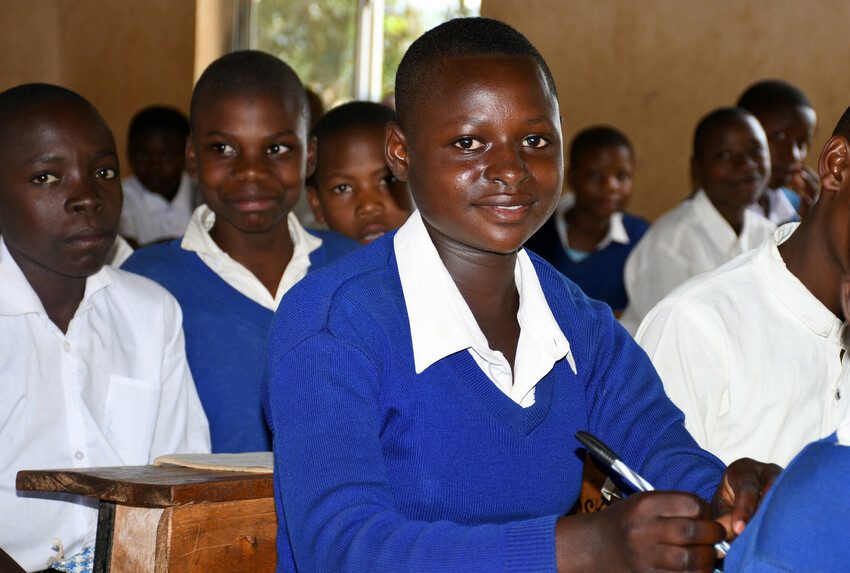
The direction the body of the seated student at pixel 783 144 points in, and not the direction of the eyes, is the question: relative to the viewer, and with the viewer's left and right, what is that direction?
facing the viewer and to the right of the viewer

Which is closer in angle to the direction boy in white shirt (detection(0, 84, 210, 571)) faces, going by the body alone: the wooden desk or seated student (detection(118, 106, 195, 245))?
the wooden desk

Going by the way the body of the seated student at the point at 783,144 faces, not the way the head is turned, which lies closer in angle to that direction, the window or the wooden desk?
the wooden desk

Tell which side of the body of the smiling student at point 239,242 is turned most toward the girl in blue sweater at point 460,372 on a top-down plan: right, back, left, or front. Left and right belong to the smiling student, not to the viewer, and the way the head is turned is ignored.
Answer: front

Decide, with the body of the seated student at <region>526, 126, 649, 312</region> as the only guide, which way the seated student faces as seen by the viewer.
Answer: toward the camera

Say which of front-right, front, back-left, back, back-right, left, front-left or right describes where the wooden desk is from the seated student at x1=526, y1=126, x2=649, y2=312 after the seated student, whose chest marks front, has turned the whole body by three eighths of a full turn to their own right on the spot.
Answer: back-left

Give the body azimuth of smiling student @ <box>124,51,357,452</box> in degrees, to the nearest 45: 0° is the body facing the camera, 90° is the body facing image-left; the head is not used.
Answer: approximately 0°
